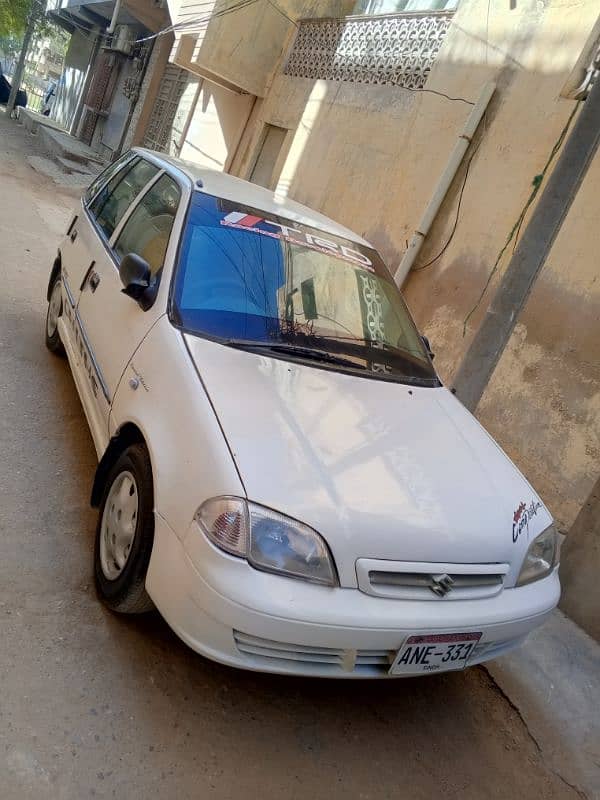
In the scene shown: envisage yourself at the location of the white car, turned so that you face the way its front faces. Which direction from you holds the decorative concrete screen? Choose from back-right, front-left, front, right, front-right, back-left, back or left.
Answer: back-left

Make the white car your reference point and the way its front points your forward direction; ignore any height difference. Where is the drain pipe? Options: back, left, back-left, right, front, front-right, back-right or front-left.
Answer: back-left

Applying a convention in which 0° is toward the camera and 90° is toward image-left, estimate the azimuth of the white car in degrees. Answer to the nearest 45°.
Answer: approximately 315°
